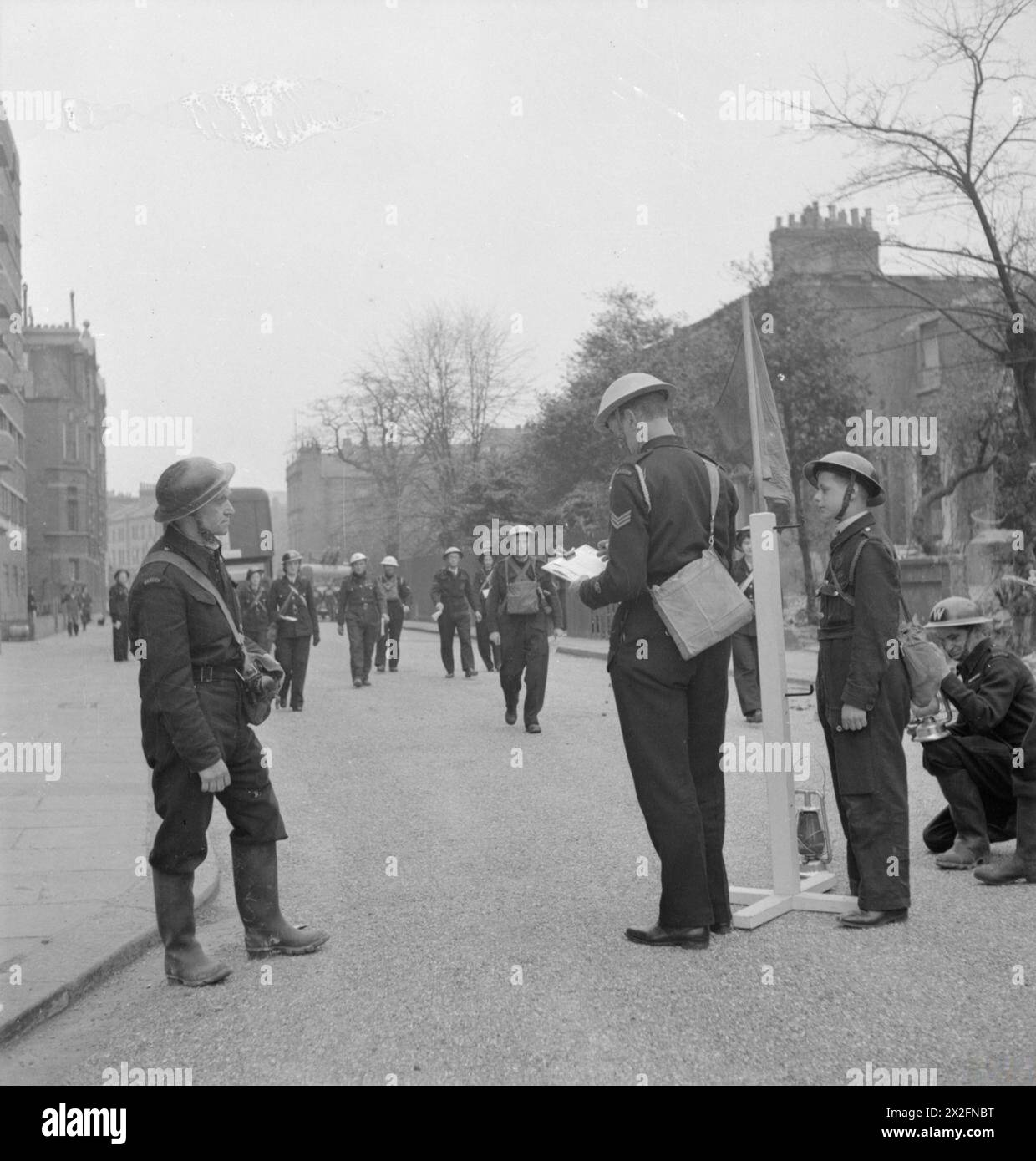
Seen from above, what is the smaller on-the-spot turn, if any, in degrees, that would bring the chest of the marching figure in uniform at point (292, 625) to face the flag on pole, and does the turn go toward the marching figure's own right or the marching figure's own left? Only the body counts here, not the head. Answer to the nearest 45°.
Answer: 0° — they already face it

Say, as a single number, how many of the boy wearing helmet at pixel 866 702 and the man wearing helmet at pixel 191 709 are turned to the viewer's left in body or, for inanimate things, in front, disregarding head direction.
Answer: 1

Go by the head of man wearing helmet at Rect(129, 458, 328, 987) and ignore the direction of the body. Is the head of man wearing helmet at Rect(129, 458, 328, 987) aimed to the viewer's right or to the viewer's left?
to the viewer's right

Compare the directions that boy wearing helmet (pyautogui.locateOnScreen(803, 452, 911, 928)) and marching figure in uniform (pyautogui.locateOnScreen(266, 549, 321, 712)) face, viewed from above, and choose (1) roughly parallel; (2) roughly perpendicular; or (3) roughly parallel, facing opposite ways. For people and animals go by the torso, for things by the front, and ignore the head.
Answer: roughly perpendicular

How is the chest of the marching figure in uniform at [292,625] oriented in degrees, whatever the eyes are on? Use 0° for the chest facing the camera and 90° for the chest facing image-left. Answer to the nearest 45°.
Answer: approximately 0°

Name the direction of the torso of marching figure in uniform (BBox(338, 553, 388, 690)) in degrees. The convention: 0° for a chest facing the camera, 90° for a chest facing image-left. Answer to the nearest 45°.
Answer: approximately 0°

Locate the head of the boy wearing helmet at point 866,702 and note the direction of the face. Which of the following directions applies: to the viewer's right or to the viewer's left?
to the viewer's left

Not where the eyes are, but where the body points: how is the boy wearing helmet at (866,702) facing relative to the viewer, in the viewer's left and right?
facing to the left of the viewer

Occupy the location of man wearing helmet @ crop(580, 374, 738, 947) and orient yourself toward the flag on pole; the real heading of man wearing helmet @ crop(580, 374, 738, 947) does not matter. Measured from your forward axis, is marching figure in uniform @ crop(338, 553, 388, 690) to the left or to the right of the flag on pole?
left
